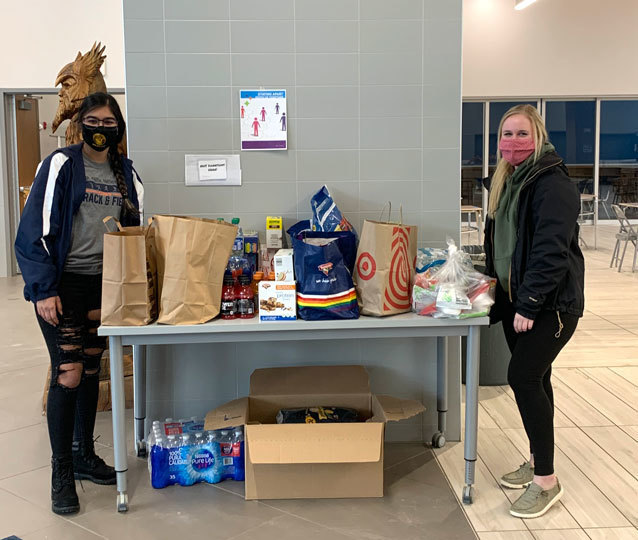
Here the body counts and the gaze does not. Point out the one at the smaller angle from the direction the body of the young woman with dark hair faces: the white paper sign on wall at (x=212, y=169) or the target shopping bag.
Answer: the target shopping bag

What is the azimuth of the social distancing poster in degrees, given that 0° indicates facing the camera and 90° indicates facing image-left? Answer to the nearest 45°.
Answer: approximately 0°
